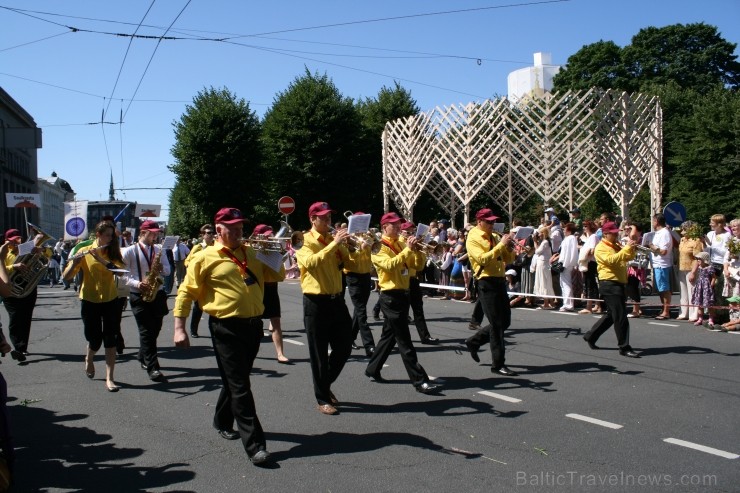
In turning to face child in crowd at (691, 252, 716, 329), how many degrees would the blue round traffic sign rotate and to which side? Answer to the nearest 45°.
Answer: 0° — it already faces them

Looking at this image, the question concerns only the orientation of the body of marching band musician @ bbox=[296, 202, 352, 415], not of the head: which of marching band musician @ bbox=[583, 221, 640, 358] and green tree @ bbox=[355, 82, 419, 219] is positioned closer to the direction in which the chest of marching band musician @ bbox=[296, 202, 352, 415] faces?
the marching band musician
